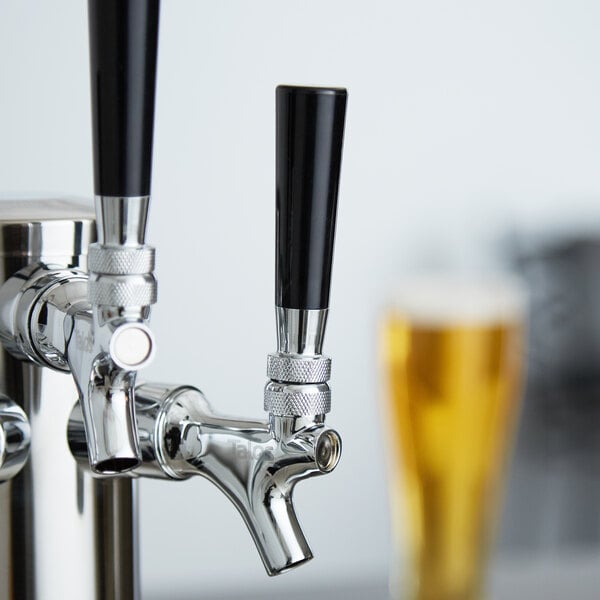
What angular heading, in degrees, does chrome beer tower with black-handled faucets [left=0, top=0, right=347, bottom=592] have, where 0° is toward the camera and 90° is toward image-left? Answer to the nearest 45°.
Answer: approximately 315°

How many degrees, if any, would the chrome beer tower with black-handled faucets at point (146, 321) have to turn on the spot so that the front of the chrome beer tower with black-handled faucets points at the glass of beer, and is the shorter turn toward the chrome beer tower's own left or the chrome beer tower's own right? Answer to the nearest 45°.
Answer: approximately 90° to the chrome beer tower's own left

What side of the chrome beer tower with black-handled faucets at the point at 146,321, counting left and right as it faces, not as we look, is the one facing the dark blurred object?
left
